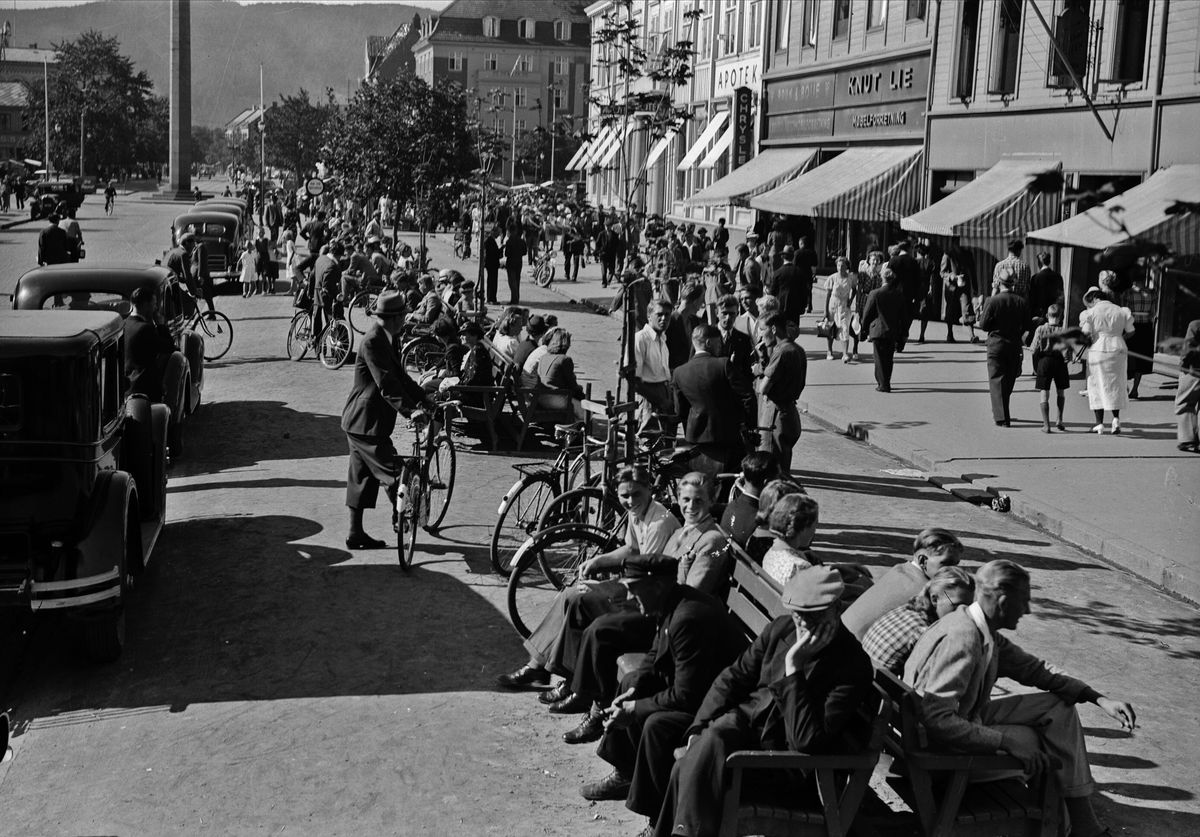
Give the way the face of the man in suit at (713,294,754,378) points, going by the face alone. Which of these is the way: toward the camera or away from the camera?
toward the camera

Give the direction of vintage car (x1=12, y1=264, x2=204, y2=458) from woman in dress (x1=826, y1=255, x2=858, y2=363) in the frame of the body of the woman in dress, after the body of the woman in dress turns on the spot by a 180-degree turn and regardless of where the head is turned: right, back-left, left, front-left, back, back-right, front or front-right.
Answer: back-left

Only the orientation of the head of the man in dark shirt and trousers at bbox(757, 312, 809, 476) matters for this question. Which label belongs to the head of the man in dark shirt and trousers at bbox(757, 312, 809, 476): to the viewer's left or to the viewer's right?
to the viewer's left

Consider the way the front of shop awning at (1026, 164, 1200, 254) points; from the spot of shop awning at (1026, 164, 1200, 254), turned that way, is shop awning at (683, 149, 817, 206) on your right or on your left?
on your right

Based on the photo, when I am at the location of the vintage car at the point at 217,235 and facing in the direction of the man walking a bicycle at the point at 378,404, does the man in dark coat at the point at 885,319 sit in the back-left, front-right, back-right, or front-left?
front-left

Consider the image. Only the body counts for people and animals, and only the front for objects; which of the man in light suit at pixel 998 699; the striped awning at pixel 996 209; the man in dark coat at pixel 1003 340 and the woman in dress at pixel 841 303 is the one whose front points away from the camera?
the man in dark coat

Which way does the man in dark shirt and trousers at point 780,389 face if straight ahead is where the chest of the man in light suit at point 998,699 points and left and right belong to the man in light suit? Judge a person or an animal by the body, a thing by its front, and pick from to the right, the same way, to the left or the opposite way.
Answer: the opposite way

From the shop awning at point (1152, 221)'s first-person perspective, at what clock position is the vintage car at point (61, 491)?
The vintage car is roughly at 11 o'clock from the shop awning.

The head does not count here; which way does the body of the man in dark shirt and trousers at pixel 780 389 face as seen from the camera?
to the viewer's left

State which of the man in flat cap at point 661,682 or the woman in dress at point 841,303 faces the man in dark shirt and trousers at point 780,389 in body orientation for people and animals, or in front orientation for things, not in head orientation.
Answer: the woman in dress

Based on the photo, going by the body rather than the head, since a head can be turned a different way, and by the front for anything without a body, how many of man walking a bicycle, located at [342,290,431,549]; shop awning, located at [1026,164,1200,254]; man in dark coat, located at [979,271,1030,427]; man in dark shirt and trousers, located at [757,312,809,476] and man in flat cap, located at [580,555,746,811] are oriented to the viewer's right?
1

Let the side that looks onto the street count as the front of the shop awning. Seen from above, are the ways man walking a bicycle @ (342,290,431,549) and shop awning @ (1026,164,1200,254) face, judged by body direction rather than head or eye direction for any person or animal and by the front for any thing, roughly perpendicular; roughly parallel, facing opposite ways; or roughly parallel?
roughly parallel, facing opposite ways

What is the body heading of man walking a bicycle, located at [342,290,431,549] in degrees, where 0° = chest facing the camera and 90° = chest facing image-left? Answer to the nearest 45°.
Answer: approximately 270°
